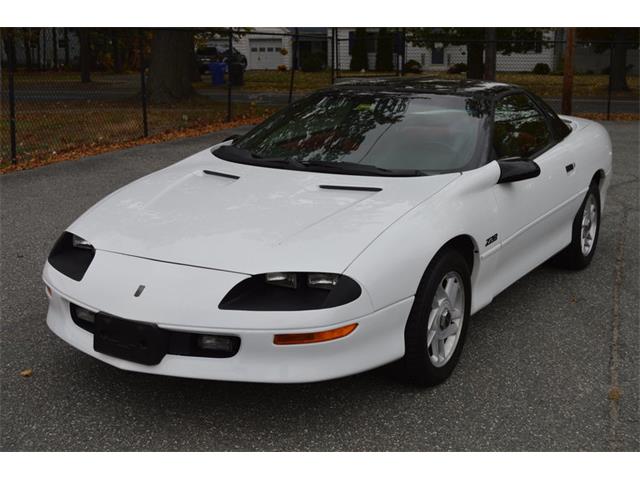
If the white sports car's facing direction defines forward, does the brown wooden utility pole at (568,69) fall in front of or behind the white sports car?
behind

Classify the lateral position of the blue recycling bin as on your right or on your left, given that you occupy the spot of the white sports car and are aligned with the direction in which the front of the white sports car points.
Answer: on your right

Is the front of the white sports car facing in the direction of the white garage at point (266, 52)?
no

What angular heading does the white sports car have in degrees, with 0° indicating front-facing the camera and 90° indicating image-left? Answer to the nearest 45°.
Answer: approximately 45°

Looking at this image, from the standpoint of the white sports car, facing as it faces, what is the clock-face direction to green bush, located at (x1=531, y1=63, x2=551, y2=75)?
The green bush is roughly at 5 o'clock from the white sports car.

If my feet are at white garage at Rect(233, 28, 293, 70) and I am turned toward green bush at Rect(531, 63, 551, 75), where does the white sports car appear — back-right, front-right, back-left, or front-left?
front-right

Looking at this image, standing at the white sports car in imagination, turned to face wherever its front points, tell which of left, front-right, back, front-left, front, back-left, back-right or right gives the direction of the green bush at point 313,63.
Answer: back-right
